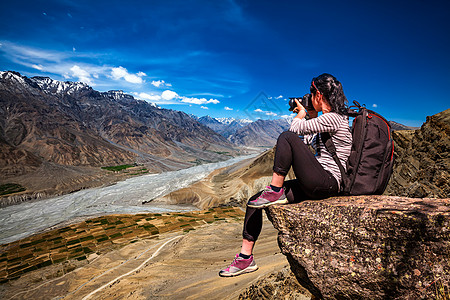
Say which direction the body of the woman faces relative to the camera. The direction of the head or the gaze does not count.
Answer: to the viewer's left

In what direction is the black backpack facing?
to the viewer's right

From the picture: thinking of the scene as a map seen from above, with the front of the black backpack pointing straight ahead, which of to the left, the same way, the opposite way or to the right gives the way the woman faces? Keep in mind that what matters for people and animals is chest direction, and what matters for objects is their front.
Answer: the opposite way

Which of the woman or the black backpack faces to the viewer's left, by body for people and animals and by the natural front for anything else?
the woman

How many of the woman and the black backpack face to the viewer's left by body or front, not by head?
1

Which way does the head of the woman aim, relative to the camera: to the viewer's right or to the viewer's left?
to the viewer's left
